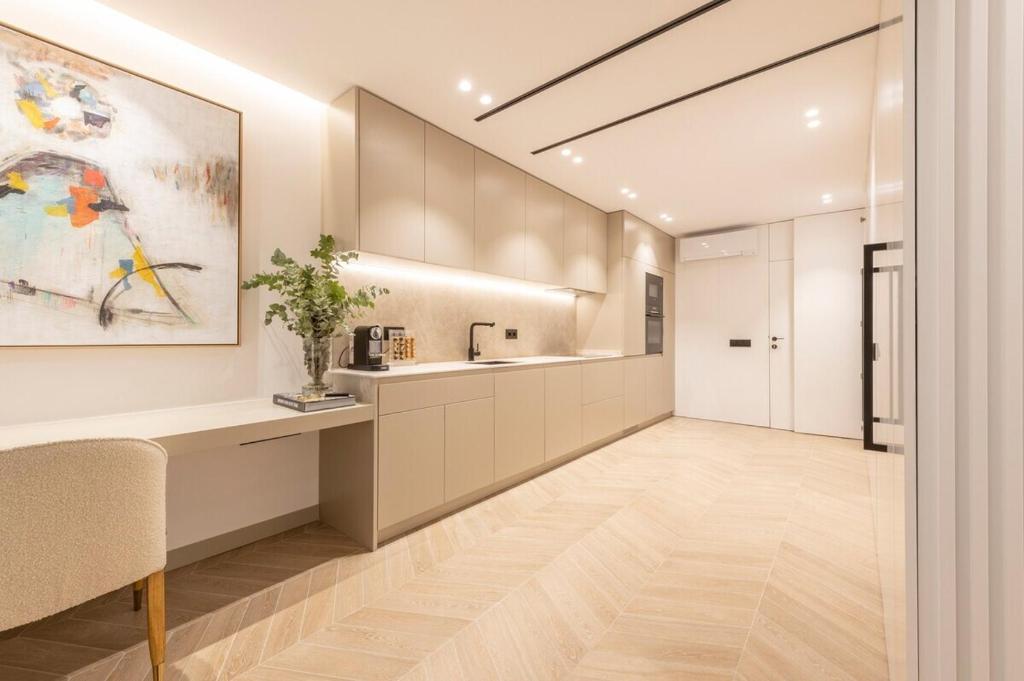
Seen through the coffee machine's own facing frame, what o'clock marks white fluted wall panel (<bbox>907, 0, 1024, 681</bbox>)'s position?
The white fluted wall panel is roughly at 1 o'clock from the coffee machine.

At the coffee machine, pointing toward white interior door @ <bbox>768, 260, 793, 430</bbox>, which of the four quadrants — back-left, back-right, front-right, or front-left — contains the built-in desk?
back-right

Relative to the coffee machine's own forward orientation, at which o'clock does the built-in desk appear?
The built-in desk is roughly at 3 o'clock from the coffee machine.

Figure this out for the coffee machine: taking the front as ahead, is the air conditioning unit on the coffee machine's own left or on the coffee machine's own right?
on the coffee machine's own left

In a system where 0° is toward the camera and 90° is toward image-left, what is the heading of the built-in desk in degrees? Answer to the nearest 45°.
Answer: approximately 315°

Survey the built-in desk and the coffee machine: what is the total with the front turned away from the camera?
0

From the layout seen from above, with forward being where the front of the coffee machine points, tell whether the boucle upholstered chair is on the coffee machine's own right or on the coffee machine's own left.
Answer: on the coffee machine's own right

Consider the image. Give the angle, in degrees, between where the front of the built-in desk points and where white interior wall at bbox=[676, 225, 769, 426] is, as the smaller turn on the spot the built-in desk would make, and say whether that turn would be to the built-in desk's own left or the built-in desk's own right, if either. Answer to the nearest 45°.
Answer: approximately 45° to the built-in desk's own left

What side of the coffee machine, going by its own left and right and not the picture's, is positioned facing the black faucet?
left

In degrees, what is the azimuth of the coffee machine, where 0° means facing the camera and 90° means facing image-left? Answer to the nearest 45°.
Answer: approximately 315°

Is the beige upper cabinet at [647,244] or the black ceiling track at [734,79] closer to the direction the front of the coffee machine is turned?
the black ceiling track

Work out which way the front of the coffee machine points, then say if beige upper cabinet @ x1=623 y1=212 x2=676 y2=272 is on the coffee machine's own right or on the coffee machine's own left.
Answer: on the coffee machine's own left

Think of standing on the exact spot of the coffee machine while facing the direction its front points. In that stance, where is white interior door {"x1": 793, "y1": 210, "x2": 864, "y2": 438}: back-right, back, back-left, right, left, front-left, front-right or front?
front-left
